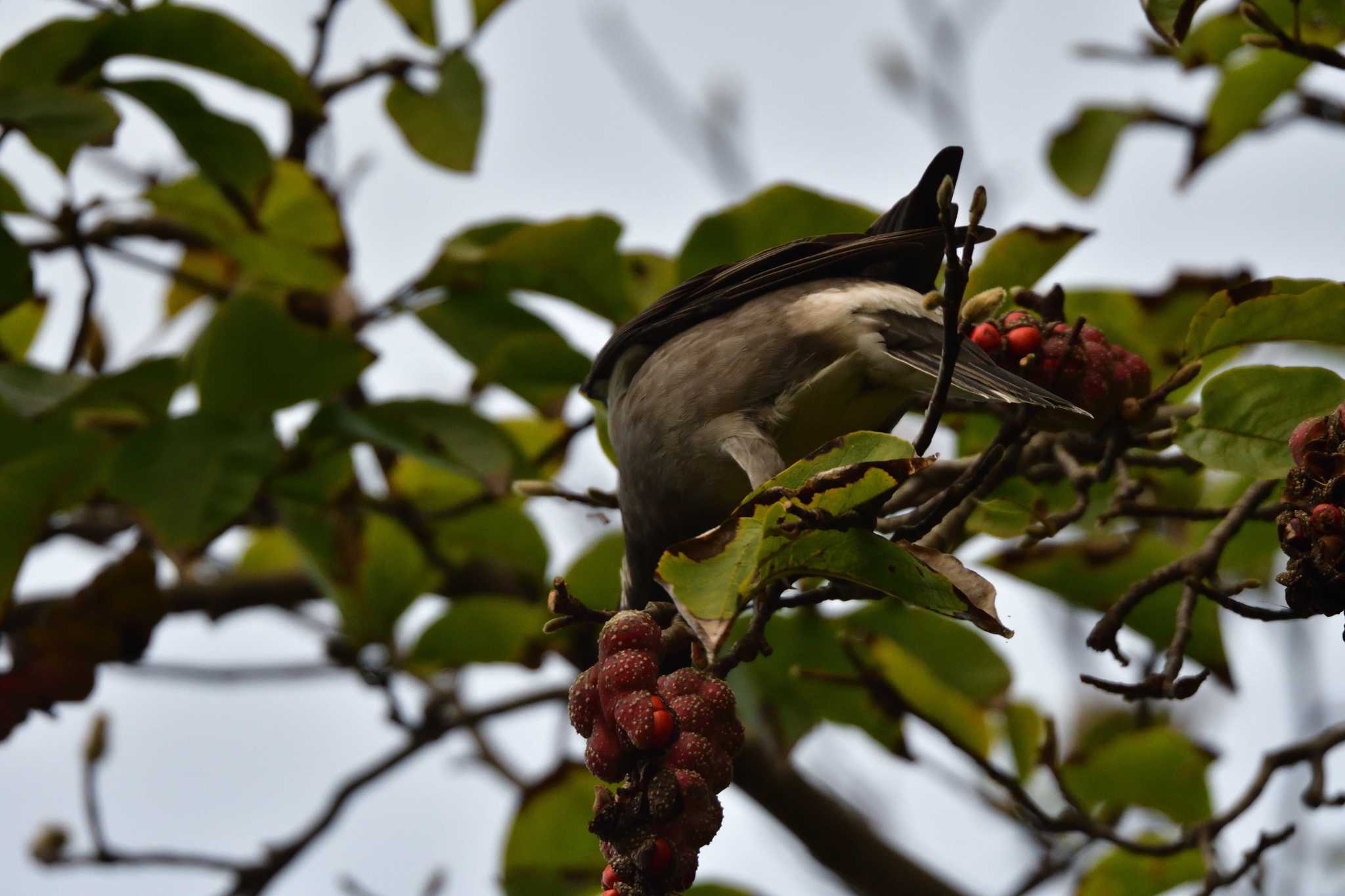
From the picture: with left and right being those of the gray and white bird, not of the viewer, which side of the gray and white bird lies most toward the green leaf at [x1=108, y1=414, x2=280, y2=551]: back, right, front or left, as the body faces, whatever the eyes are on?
front

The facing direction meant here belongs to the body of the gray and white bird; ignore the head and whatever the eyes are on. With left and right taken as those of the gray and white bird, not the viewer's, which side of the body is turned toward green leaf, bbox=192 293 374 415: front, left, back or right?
front

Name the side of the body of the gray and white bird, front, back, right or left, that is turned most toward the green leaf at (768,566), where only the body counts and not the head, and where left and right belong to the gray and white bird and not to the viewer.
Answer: left

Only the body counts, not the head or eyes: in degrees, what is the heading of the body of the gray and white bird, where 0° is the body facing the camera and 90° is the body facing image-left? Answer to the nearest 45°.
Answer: approximately 90°
